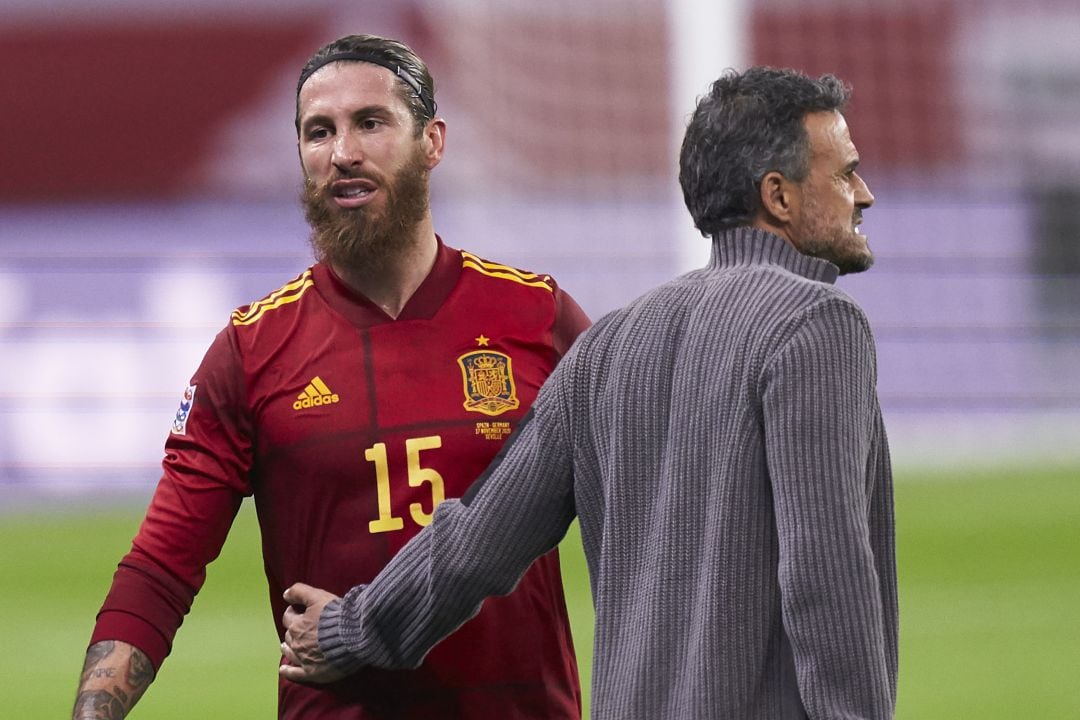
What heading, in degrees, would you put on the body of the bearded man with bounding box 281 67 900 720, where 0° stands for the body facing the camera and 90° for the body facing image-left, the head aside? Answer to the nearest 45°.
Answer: approximately 225°

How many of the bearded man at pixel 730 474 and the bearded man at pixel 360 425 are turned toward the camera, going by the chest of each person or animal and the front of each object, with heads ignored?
1

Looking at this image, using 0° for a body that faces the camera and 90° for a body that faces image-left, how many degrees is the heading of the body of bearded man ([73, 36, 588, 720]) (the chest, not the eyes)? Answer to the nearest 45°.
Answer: approximately 0°

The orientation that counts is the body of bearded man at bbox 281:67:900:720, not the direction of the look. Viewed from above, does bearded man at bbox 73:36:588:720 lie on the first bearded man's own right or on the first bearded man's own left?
on the first bearded man's own left

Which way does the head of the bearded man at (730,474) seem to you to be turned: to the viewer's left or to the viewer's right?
to the viewer's right

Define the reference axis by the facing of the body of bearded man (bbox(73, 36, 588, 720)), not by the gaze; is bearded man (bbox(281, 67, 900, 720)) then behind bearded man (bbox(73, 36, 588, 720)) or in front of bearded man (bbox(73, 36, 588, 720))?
in front
